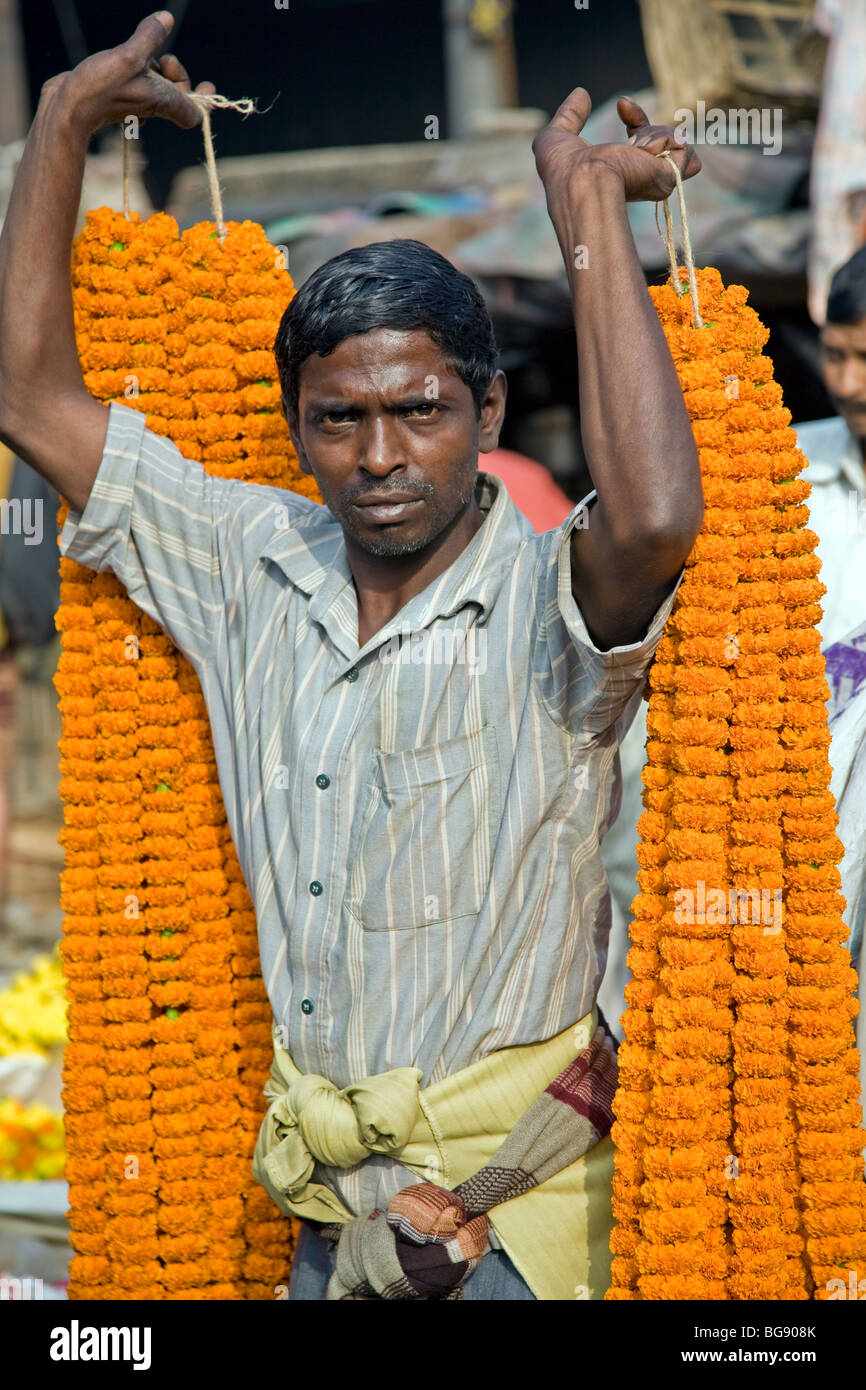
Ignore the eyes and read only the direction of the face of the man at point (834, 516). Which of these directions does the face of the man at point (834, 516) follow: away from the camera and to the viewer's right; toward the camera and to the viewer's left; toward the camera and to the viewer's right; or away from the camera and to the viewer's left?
toward the camera and to the viewer's left

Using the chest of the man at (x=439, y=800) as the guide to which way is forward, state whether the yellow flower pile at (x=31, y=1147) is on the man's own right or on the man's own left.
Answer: on the man's own right

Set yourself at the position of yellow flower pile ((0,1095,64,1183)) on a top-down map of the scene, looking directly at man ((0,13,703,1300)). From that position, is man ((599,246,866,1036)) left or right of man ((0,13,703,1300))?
left

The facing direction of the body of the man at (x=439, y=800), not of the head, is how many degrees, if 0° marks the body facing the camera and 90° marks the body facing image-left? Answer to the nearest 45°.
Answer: approximately 45°

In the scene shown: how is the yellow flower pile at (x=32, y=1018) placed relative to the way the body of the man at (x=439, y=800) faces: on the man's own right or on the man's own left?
on the man's own right
